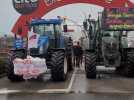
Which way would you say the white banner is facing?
toward the camera

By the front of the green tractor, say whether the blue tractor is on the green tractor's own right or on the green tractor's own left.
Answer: on the green tractor's own right

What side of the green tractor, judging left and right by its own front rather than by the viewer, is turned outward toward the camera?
front

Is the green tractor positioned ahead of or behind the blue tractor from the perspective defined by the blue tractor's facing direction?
behind

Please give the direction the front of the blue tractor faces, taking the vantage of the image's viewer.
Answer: facing the viewer and to the left of the viewer

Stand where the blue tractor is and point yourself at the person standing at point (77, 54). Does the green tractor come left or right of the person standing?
right

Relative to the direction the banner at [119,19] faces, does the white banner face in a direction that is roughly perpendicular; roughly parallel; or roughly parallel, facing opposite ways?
roughly parallel

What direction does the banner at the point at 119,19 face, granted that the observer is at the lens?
facing the viewer

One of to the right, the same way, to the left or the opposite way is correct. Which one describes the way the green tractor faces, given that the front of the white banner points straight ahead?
the same way

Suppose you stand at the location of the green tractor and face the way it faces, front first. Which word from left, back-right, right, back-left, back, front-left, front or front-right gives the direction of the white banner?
front-right
